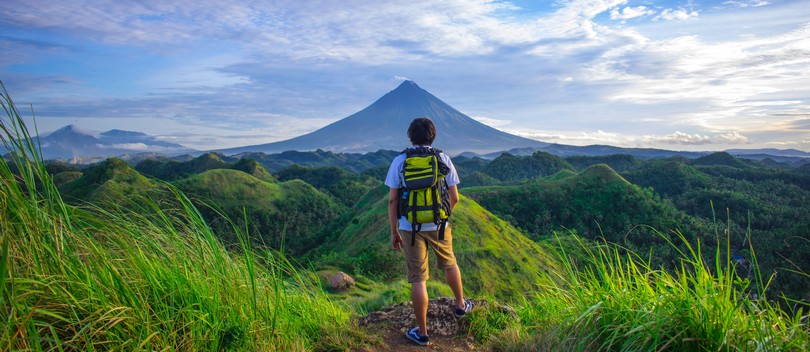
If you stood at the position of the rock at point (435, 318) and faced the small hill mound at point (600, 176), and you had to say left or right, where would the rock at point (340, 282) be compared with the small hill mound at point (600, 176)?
left

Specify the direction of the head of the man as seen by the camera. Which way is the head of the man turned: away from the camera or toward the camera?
away from the camera

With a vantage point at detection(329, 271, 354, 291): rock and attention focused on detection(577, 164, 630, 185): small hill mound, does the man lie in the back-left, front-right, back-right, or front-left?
back-right

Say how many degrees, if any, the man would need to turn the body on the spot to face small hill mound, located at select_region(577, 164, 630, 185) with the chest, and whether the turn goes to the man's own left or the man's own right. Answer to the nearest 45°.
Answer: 0° — they already face it

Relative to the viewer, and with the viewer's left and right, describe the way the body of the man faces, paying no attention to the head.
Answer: facing away from the viewer
